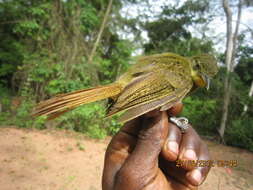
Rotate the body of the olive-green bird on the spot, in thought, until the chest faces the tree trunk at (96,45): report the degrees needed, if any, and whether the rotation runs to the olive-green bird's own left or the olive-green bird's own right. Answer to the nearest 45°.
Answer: approximately 90° to the olive-green bird's own left

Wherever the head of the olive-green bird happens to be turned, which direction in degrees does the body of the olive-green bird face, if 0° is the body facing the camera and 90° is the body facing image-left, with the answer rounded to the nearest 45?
approximately 270°

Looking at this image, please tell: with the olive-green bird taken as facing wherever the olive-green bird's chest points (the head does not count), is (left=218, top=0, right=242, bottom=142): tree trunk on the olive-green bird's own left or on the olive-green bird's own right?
on the olive-green bird's own left

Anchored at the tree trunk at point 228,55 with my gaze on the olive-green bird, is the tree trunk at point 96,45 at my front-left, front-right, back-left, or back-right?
front-right
